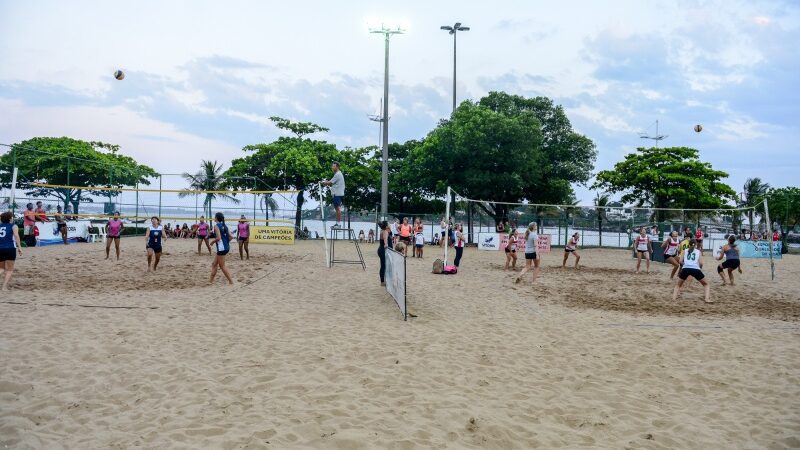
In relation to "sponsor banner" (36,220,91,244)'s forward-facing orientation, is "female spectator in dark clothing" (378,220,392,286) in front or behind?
in front

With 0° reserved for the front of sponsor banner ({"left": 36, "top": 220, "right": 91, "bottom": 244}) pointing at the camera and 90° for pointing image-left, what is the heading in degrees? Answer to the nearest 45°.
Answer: approximately 0°

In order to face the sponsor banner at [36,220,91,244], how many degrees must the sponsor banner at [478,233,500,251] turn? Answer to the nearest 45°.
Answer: approximately 45° to its right

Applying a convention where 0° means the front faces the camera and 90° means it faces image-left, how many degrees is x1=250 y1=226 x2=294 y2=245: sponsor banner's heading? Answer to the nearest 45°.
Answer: approximately 0°

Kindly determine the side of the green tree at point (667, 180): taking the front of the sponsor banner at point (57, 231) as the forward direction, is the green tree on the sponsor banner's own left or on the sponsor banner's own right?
on the sponsor banner's own left

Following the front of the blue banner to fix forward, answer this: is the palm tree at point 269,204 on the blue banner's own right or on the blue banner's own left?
on the blue banner's own right

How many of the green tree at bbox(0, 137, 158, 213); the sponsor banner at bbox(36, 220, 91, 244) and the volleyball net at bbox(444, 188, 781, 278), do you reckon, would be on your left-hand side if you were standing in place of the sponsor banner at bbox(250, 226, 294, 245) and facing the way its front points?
1

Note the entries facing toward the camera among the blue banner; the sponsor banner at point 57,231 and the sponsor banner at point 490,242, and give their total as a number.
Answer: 3

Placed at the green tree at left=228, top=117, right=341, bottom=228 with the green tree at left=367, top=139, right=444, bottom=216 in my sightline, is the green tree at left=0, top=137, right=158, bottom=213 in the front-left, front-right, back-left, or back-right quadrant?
back-left

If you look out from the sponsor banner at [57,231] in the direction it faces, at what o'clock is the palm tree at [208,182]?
The palm tree is roughly at 7 o'clock from the sponsor banner.

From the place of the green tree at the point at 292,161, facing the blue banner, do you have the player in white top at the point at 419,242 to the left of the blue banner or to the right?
right
